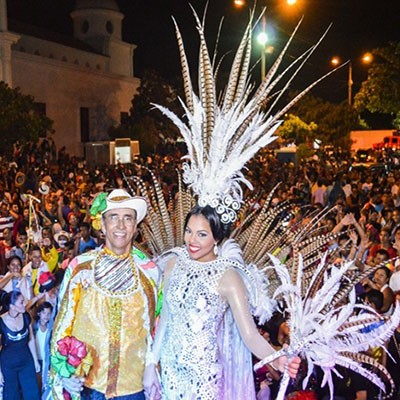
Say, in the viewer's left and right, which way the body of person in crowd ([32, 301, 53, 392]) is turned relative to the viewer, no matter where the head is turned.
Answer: facing the viewer

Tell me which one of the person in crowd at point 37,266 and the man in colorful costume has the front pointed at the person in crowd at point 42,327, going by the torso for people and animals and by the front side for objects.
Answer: the person in crowd at point 37,266

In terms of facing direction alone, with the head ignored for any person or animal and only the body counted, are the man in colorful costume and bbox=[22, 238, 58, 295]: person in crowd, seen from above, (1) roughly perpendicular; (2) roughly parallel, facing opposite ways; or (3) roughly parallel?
roughly parallel

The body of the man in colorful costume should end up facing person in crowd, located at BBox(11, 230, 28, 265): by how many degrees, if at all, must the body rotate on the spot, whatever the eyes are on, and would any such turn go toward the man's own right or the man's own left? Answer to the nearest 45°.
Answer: approximately 180°

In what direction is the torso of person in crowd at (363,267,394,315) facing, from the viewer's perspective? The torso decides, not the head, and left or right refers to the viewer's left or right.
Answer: facing the viewer and to the left of the viewer

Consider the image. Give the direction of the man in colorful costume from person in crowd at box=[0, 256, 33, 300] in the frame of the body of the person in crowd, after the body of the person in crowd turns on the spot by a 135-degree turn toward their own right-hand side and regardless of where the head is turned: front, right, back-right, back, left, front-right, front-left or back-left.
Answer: back-left

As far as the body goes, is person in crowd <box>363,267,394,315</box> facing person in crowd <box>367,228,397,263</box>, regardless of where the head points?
no

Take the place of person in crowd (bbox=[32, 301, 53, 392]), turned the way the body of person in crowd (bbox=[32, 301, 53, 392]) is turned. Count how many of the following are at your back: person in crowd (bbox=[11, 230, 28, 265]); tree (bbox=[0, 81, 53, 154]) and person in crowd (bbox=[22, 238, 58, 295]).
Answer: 3

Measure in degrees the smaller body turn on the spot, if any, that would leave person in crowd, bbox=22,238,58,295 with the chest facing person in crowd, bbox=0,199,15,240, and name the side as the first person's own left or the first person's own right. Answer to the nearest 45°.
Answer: approximately 180°

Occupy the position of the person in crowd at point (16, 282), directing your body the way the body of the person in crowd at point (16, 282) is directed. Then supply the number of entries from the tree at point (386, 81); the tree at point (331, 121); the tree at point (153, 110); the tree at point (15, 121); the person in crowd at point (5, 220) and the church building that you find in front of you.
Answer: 0

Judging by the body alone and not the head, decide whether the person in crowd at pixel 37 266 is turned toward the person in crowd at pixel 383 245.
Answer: no

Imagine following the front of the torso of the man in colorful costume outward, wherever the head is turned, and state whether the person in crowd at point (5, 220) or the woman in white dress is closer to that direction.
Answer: the woman in white dress

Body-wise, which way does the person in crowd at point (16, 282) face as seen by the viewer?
toward the camera

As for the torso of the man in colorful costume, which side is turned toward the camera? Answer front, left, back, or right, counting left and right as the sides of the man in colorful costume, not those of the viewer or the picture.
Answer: front

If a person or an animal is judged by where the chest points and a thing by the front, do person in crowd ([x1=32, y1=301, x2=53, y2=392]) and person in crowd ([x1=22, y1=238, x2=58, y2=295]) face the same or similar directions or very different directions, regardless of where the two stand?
same or similar directions

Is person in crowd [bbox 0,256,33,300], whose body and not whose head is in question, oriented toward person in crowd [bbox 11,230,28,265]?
no

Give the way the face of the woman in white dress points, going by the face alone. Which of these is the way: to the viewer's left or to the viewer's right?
to the viewer's left

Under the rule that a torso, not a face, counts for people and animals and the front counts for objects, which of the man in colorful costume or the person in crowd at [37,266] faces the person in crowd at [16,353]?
the person in crowd at [37,266]
